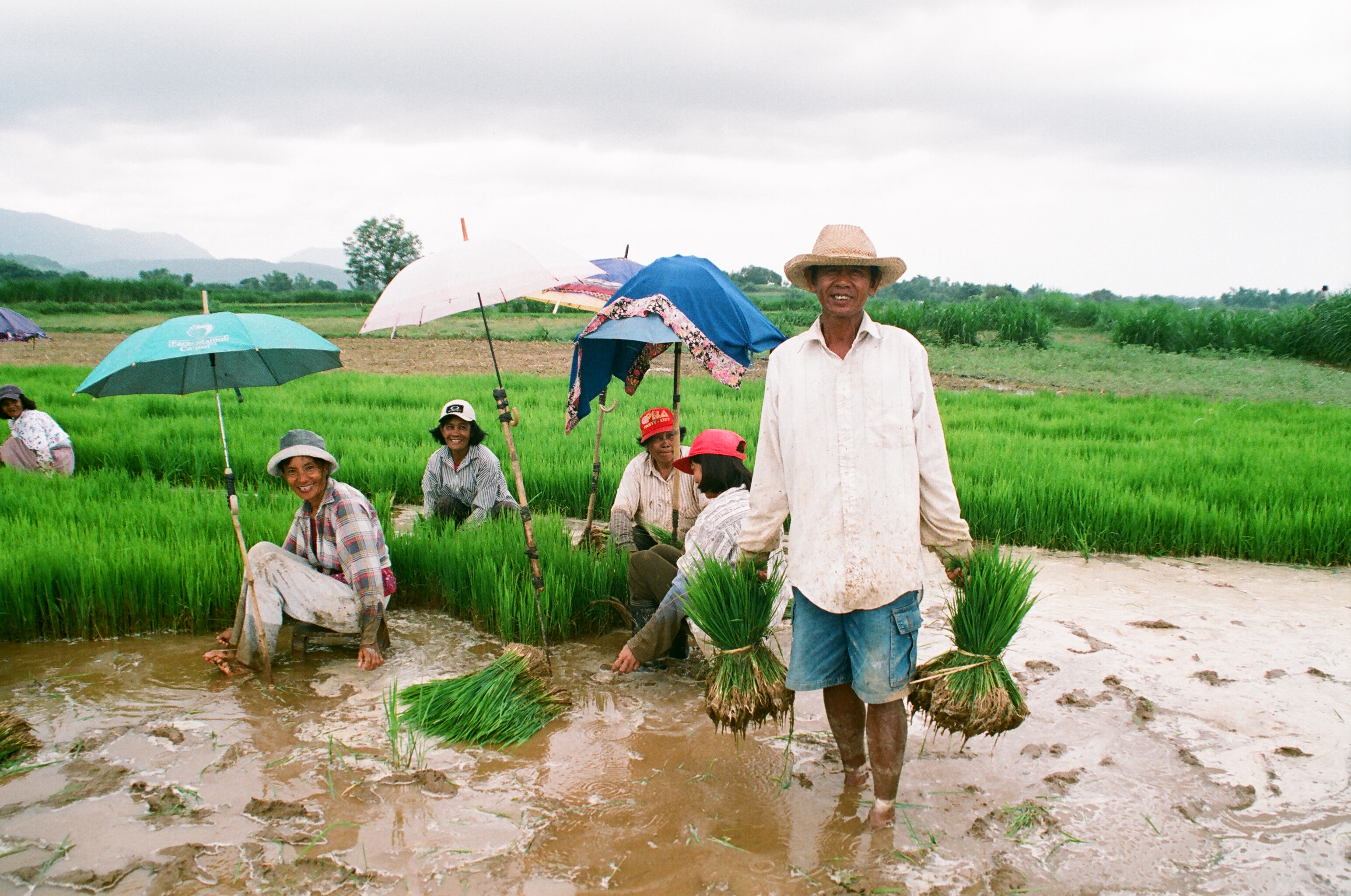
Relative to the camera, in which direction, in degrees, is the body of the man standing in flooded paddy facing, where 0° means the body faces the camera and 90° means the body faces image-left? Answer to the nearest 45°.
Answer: approximately 0°

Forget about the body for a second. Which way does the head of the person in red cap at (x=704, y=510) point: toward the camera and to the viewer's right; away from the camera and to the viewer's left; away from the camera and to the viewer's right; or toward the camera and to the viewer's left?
away from the camera and to the viewer's left

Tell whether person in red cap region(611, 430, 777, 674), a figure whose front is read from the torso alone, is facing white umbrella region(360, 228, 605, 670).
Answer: yes

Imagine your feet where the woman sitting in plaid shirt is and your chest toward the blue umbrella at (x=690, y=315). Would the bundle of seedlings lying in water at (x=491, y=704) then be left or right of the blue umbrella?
right

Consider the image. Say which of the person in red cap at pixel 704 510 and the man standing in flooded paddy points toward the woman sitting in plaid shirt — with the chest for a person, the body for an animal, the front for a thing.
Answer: the person in red cap

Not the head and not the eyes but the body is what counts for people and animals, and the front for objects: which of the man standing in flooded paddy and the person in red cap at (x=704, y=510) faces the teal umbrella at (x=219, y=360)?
the person in red cap

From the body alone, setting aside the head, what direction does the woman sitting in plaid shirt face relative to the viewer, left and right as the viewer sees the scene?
facing the viewer and to the left of the viewer

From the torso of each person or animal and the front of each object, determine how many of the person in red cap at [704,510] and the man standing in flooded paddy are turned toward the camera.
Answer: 1

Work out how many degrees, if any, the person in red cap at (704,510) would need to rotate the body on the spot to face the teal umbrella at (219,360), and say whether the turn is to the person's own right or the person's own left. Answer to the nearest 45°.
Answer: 0° — they already face it

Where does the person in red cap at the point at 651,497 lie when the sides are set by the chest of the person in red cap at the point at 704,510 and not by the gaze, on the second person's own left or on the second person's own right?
on the second person's own right

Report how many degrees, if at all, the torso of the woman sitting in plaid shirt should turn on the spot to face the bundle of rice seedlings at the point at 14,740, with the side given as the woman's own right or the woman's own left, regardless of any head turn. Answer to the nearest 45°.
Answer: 0° — they already face it

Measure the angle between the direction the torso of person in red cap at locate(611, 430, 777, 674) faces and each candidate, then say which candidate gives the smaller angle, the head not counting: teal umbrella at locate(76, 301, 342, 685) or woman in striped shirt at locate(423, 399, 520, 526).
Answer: the teal umbrella

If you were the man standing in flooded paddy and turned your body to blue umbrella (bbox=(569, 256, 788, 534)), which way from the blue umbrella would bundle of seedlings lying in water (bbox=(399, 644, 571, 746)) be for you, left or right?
left

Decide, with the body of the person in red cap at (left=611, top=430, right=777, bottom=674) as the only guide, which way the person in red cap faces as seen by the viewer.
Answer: to the viewer's left
